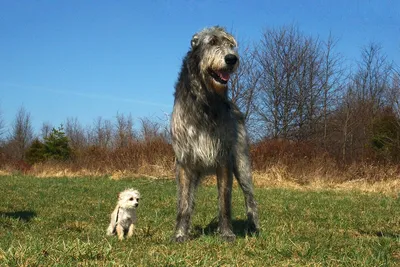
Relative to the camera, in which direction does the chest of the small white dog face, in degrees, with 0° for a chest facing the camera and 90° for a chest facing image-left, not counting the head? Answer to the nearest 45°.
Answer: approximately 315°
